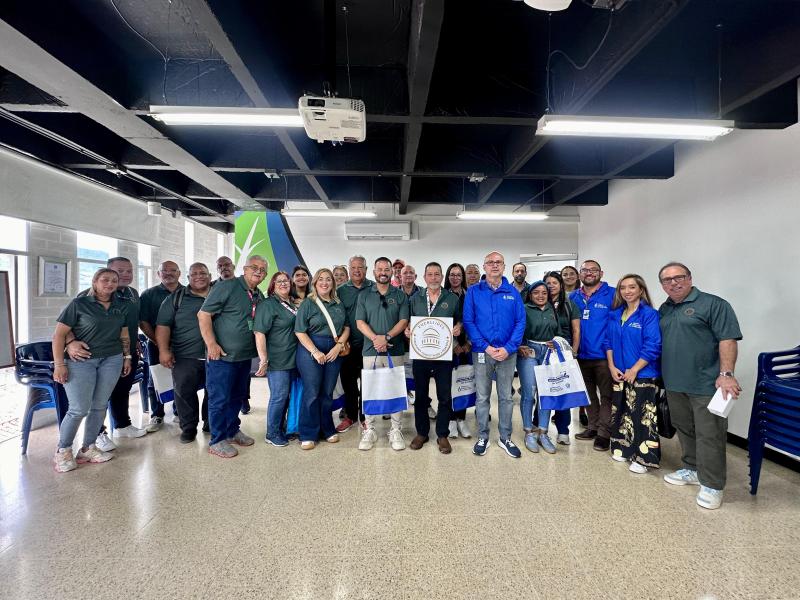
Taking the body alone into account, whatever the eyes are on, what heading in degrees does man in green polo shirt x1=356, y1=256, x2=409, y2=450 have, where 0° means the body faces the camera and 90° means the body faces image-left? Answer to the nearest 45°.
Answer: approximately 0°

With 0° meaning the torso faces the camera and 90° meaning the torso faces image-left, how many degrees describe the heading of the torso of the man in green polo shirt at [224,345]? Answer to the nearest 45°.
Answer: approximately 315°

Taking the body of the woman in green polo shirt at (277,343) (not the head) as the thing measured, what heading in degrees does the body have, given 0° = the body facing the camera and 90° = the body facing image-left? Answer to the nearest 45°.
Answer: approximately 315°

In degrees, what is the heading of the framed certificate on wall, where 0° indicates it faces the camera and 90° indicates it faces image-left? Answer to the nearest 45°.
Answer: approximately 315°

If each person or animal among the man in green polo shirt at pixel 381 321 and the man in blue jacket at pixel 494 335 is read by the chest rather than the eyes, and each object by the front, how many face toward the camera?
2

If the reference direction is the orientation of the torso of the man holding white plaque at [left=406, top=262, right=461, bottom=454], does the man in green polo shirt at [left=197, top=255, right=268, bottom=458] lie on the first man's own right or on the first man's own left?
on the first man's own right

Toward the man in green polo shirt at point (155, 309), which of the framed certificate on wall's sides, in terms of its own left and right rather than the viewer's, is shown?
front
